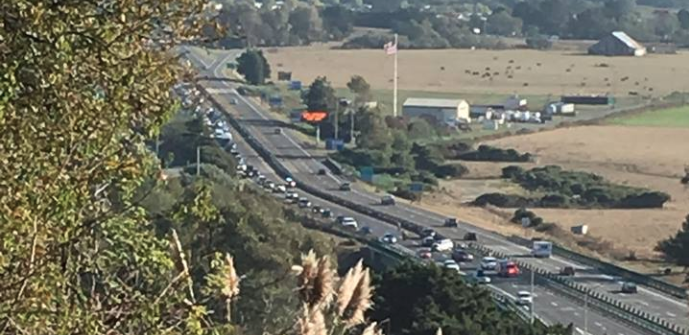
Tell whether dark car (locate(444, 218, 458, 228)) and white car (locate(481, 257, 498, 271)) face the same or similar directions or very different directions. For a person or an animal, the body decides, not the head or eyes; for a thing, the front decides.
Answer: very different directions

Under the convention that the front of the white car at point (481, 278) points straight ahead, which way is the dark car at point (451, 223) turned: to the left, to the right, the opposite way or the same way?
the opposite way

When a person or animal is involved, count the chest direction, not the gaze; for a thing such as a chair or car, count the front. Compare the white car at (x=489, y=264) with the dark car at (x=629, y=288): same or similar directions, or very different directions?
very different directions

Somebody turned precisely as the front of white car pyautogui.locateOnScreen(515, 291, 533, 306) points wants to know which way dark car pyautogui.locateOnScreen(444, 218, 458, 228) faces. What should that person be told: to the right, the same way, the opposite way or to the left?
the opposite way

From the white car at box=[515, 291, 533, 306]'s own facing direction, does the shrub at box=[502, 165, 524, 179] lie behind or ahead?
behind
